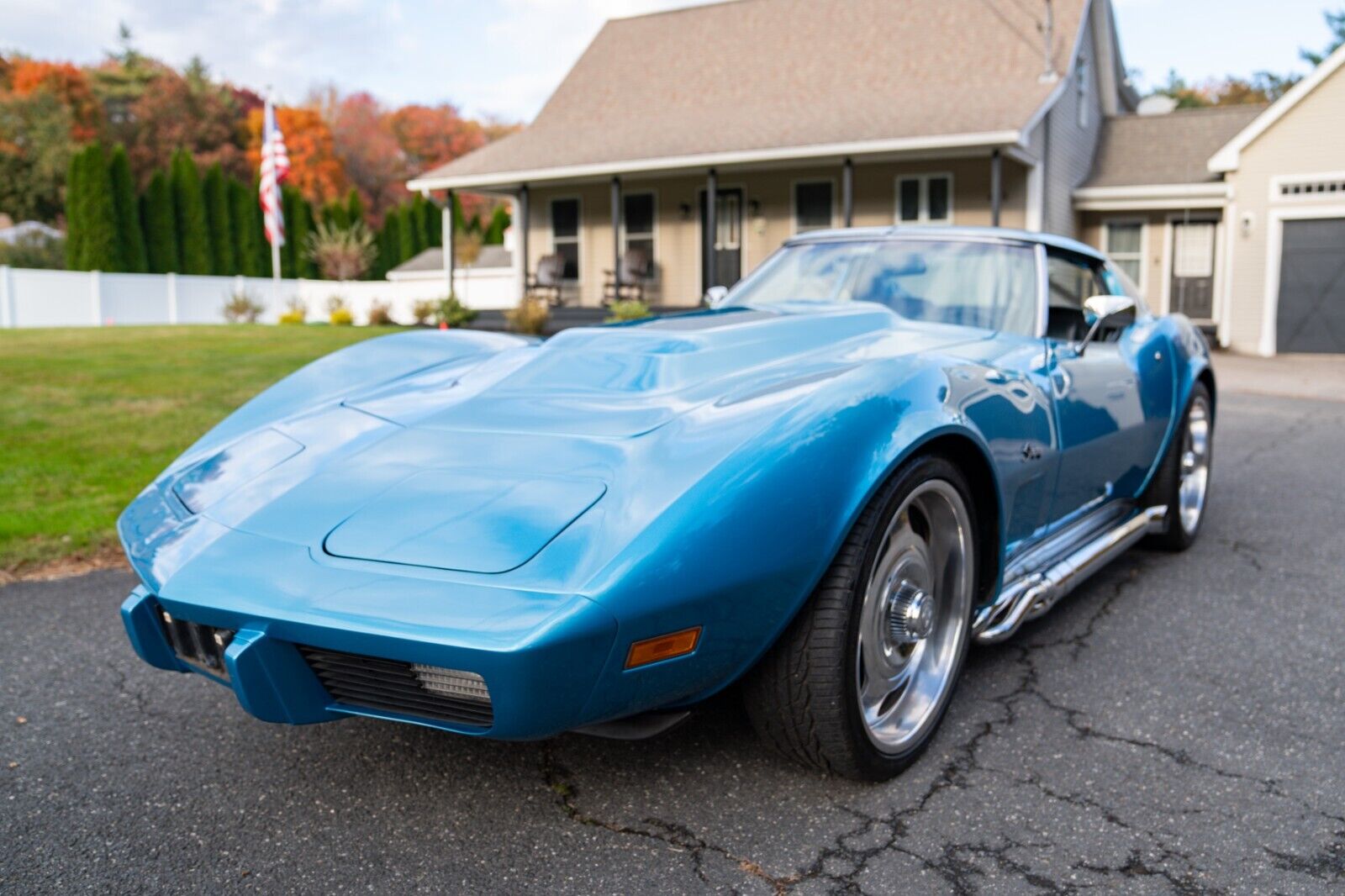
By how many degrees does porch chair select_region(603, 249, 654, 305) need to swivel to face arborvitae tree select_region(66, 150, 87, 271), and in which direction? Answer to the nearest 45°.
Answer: approximately 90° to its right

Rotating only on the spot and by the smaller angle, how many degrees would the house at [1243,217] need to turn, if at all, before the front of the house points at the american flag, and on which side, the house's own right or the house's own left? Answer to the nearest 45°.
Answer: approximately 90° to the house's own right

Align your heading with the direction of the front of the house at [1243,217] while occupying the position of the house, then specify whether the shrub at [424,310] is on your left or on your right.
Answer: on your right

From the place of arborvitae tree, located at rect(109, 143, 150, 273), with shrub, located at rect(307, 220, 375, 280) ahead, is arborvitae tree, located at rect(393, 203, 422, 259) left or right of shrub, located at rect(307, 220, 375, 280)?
left

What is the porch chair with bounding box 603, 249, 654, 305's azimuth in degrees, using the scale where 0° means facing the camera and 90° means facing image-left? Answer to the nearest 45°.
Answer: approximately 45°

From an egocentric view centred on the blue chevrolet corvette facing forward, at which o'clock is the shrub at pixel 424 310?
The shrub is roughly at 4 o'clock from the blue chevrolet corvette.

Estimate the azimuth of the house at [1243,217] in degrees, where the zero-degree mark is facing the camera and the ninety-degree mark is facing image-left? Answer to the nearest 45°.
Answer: approximately 0°

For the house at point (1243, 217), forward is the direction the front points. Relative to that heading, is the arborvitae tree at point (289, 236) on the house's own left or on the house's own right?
on the house's own right

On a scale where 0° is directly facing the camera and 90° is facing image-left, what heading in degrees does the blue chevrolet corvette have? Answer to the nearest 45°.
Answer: approximately 45°

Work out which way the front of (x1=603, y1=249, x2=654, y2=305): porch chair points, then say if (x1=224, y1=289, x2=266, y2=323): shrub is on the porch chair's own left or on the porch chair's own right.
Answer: on the porch chair's own right
